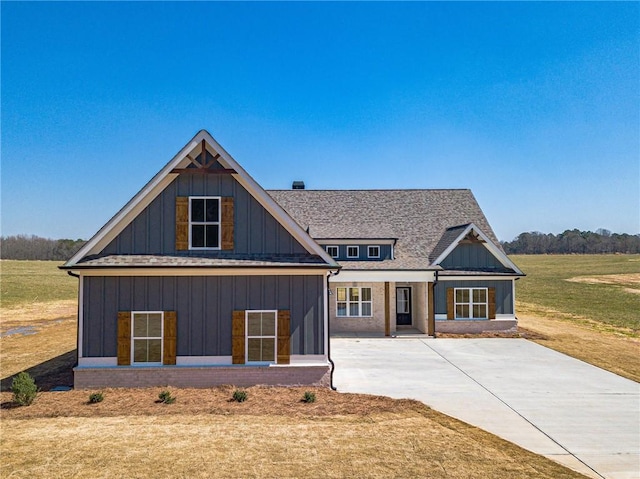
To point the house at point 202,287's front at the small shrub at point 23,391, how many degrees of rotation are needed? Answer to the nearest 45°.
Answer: approximately 90° to its right

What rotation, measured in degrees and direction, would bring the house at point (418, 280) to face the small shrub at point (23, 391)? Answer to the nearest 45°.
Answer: approximately 45° to its right

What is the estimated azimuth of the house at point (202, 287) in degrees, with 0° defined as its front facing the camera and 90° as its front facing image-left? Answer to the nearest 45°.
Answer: approximately 0°

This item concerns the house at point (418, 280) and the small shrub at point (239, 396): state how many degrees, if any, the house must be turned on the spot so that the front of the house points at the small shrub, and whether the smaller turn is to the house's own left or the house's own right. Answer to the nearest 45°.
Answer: approximately 45° to the house's own right

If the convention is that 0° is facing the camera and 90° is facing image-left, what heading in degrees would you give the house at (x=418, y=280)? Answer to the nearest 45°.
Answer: approximately 0°
